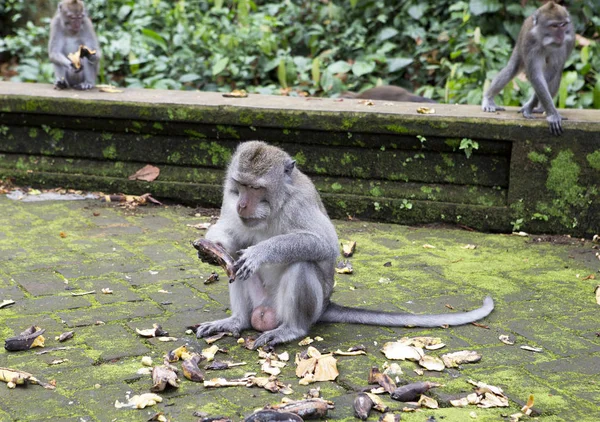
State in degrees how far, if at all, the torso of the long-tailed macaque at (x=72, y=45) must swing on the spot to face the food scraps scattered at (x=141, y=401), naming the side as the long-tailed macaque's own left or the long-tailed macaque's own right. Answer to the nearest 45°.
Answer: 0° — it already faces it

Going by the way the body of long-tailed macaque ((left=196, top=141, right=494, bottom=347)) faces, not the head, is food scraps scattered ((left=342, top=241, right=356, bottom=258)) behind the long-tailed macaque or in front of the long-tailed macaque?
behind

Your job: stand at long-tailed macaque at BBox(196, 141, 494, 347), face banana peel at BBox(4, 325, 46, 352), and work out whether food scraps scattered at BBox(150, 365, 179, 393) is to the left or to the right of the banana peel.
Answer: left

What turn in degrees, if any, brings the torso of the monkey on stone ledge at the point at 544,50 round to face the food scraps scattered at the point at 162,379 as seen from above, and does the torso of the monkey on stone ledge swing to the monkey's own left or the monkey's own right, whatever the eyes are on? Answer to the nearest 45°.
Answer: approximately 45° to the monkey's own right

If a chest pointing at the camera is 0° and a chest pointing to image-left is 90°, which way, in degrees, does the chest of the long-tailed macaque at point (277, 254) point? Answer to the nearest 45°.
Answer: approximately 45°

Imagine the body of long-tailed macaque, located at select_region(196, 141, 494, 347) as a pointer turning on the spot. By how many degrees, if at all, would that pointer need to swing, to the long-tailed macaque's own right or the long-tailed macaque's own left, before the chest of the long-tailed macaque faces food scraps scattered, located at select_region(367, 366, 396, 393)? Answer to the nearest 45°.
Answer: approximately 90° to the long-tailed macaque's own left

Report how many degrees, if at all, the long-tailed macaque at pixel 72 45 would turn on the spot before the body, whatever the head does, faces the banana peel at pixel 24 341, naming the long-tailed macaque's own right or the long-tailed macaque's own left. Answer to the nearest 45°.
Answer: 0° — it already faces it
